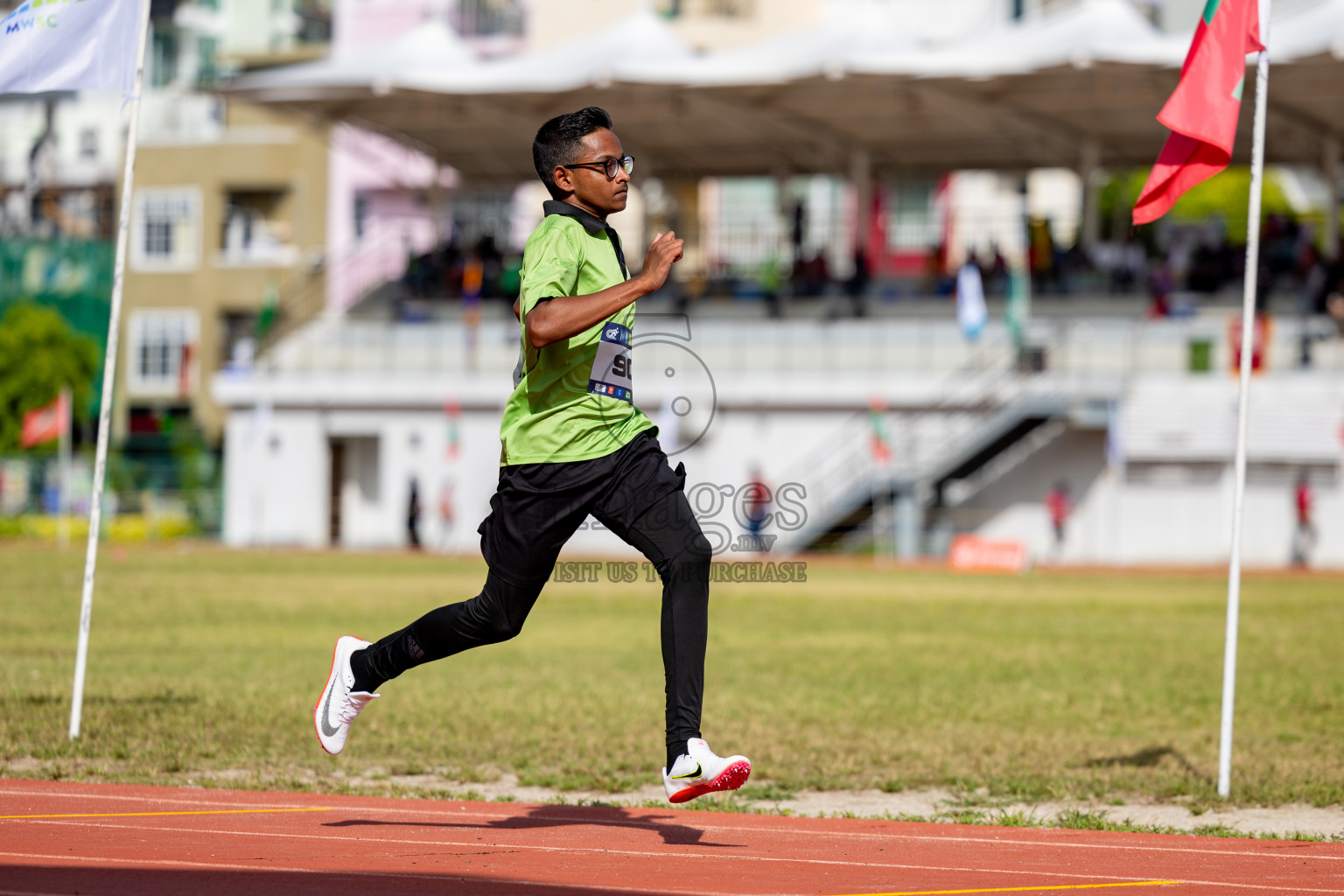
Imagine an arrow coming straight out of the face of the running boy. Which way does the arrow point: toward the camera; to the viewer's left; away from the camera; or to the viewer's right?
to the viewer's right

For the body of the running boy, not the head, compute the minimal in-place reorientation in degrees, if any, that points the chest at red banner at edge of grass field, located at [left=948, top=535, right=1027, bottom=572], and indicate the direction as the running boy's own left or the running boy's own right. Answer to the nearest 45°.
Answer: approximately 90° to the running boy's own left

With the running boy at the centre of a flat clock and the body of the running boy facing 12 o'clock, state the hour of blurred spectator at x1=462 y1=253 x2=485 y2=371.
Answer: The blurred spectator is roughly at 9 o'clock from the running boy.

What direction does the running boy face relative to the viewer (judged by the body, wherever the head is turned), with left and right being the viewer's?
facing to the right of the viewer

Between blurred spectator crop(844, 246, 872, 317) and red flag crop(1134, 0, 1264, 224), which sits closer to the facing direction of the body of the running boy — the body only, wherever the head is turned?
the red flag

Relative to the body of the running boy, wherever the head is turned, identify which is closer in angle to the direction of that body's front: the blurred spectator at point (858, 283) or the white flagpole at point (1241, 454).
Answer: the white flagpole

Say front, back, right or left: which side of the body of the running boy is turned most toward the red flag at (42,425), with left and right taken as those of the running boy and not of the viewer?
left

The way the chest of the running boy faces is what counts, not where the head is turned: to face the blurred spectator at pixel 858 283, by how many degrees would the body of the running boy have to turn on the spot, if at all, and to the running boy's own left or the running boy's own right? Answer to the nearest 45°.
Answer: approximately 90° to the running boy's own left

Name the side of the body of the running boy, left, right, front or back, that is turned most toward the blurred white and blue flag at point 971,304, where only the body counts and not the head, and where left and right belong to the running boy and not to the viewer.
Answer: left
